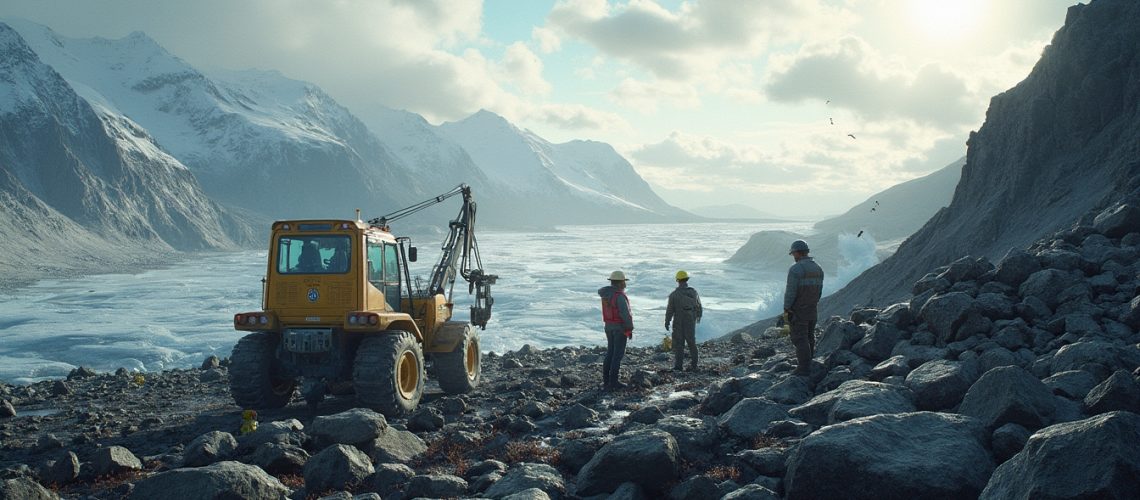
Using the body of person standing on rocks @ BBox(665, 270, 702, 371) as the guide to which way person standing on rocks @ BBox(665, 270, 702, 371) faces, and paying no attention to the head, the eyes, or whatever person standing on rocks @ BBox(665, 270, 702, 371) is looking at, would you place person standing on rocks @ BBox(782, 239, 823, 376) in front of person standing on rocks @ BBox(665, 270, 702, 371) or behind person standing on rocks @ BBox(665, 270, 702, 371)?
behind

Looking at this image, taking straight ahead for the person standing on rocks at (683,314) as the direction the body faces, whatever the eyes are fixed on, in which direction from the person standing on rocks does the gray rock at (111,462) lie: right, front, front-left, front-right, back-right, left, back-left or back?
back-left

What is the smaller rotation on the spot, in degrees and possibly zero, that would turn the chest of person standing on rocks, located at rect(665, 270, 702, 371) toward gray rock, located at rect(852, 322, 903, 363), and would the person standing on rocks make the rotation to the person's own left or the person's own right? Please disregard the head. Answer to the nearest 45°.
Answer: approximately 135° to the person's own right

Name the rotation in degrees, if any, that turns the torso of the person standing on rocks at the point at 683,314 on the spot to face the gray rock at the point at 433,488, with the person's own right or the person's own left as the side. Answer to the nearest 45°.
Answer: approximately 180°

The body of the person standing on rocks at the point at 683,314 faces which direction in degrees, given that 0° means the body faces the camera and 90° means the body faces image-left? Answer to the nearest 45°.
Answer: approximately 180°
